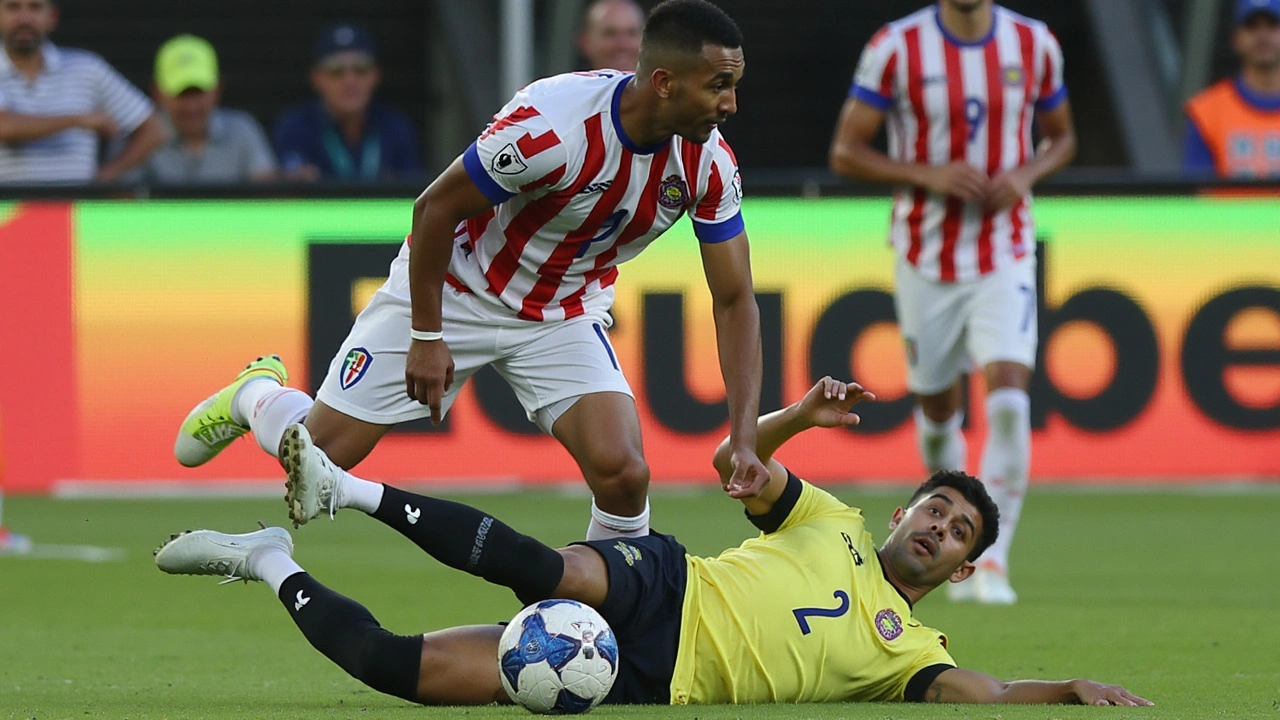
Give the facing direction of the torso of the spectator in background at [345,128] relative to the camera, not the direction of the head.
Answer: toward the camera

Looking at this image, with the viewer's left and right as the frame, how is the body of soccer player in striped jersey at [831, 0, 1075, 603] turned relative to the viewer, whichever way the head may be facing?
facing the viewer

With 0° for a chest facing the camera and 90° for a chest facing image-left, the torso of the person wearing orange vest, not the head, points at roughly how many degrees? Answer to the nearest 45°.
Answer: approximately 0°

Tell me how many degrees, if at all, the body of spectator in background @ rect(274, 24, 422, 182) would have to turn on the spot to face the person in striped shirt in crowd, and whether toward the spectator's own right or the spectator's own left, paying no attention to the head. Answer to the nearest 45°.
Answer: approximately 90° to the spectator's own right

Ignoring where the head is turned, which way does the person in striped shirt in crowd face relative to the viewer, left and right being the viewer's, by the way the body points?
facing the viewer

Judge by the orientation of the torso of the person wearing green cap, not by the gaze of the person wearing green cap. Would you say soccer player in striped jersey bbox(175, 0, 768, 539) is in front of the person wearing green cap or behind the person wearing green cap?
in front

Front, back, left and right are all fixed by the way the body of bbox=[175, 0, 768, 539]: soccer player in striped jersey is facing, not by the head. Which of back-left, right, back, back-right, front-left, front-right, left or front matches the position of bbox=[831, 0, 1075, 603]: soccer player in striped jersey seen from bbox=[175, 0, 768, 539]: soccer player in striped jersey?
left

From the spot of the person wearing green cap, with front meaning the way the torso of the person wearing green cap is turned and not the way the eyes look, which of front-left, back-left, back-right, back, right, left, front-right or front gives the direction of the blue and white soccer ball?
front

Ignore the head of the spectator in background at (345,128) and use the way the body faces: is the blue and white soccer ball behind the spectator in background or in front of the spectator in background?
in front
